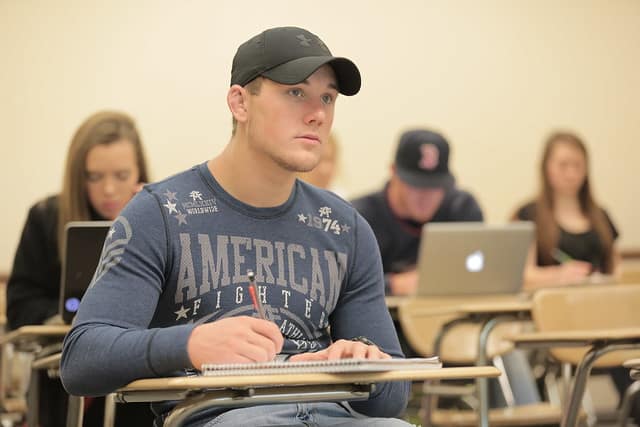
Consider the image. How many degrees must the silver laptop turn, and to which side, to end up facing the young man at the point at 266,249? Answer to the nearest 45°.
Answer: approximately 180°

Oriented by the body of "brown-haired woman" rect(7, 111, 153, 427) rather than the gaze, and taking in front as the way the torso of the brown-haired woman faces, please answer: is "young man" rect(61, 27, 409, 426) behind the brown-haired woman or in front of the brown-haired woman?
in front

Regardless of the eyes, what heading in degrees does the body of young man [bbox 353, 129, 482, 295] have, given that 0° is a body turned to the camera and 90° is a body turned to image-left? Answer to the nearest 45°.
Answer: approximately 315°

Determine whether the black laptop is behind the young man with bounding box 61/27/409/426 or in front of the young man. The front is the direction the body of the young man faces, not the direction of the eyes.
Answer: behind

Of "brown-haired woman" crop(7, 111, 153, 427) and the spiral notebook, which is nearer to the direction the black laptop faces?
the brown-haired woman

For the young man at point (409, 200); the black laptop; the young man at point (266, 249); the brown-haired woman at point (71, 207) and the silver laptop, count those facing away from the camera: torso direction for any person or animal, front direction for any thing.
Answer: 2

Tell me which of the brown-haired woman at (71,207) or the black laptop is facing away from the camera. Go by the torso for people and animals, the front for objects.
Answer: the black laptop

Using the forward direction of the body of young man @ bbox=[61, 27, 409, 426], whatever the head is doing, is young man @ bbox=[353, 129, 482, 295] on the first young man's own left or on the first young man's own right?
on the first young man's own left

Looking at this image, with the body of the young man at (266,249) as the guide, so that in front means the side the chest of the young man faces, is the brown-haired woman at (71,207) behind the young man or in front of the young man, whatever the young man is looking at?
behind

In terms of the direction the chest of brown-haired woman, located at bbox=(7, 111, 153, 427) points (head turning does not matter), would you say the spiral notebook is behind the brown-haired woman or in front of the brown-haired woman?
in front

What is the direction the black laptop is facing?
away from the camera

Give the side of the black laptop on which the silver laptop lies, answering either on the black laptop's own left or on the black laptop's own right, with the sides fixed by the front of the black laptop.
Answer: on the black laptop's own right

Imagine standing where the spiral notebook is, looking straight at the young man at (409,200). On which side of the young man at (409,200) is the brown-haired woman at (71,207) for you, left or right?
left

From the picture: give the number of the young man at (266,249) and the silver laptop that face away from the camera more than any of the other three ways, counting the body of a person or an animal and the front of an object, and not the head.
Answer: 1

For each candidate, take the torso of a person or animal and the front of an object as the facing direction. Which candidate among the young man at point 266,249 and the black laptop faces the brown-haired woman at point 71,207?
the black laptop
